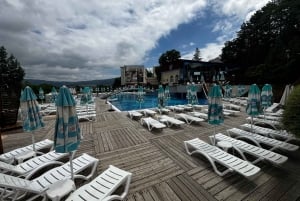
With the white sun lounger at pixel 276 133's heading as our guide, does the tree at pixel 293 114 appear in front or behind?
behind

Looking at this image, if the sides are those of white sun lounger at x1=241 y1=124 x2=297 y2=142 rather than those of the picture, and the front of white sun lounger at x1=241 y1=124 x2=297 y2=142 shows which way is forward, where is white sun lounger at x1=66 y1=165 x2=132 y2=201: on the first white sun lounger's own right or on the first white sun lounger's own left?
on the first white sun lounger's own left
